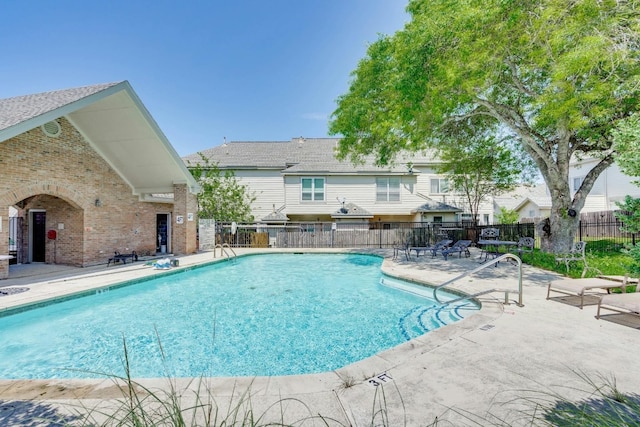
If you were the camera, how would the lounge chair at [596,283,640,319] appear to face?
facing to the left of the viewer

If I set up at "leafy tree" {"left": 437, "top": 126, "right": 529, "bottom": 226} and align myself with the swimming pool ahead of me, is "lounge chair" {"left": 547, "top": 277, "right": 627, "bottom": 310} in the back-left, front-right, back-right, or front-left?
front-left

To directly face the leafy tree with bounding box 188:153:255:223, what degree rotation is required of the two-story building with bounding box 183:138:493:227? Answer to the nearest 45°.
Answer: approximately 90° to its right

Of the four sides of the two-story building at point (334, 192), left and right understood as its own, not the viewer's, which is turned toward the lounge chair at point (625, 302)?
front

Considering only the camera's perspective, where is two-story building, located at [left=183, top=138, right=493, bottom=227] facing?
facing the viewer

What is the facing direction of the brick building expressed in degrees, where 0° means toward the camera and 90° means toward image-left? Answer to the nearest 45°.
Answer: approximately 315°

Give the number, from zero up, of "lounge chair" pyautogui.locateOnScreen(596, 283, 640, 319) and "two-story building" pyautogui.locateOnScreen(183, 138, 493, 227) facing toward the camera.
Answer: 1

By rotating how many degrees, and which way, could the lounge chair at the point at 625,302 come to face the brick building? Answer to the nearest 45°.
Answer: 0° — it already faces it

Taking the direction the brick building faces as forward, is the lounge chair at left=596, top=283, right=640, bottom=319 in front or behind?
in front

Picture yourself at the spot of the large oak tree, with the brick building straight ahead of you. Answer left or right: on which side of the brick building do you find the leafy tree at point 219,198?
right
